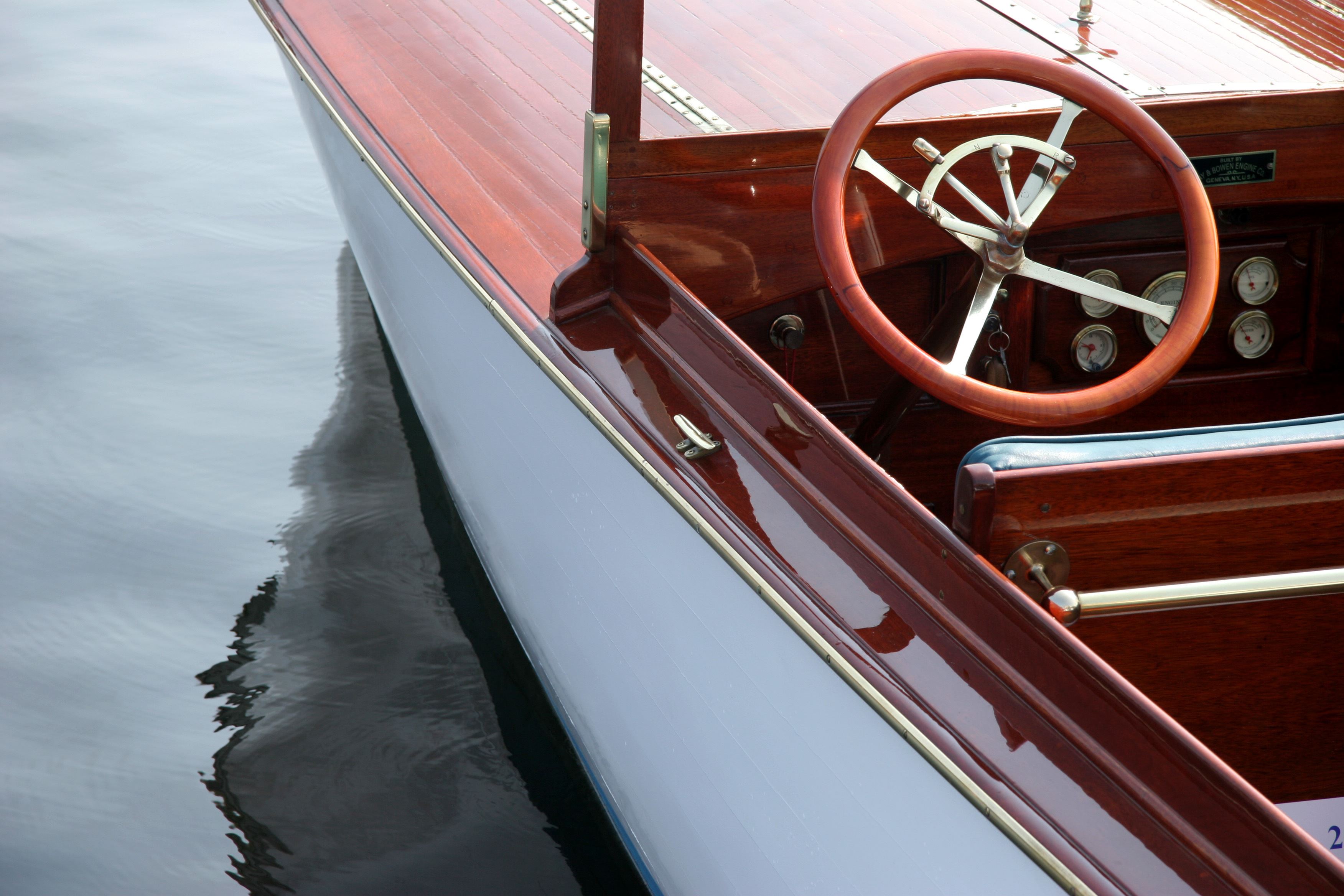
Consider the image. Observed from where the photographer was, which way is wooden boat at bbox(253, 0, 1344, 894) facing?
facing away from the viewer and to the left of the viewer
